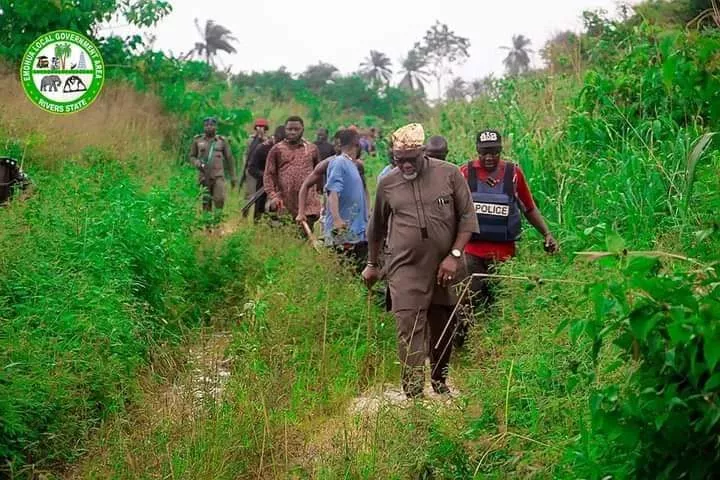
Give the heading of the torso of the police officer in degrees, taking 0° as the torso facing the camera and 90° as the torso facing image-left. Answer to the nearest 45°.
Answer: approximately 0°

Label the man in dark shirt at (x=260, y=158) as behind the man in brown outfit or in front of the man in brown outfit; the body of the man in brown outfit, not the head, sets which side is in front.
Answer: behind

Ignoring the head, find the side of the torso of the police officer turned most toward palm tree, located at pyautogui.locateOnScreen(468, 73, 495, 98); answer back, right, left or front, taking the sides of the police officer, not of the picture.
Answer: back

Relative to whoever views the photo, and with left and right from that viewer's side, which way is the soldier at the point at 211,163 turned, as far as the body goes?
facing the viewer

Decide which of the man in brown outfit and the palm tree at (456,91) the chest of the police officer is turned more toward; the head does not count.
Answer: the man in brown outfit

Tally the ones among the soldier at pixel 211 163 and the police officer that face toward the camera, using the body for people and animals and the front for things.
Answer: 2

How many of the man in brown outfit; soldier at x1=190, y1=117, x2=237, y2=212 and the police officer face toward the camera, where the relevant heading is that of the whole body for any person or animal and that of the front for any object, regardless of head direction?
3

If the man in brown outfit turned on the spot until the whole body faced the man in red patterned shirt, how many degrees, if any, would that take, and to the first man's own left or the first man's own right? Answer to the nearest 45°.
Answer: approximately 180°
